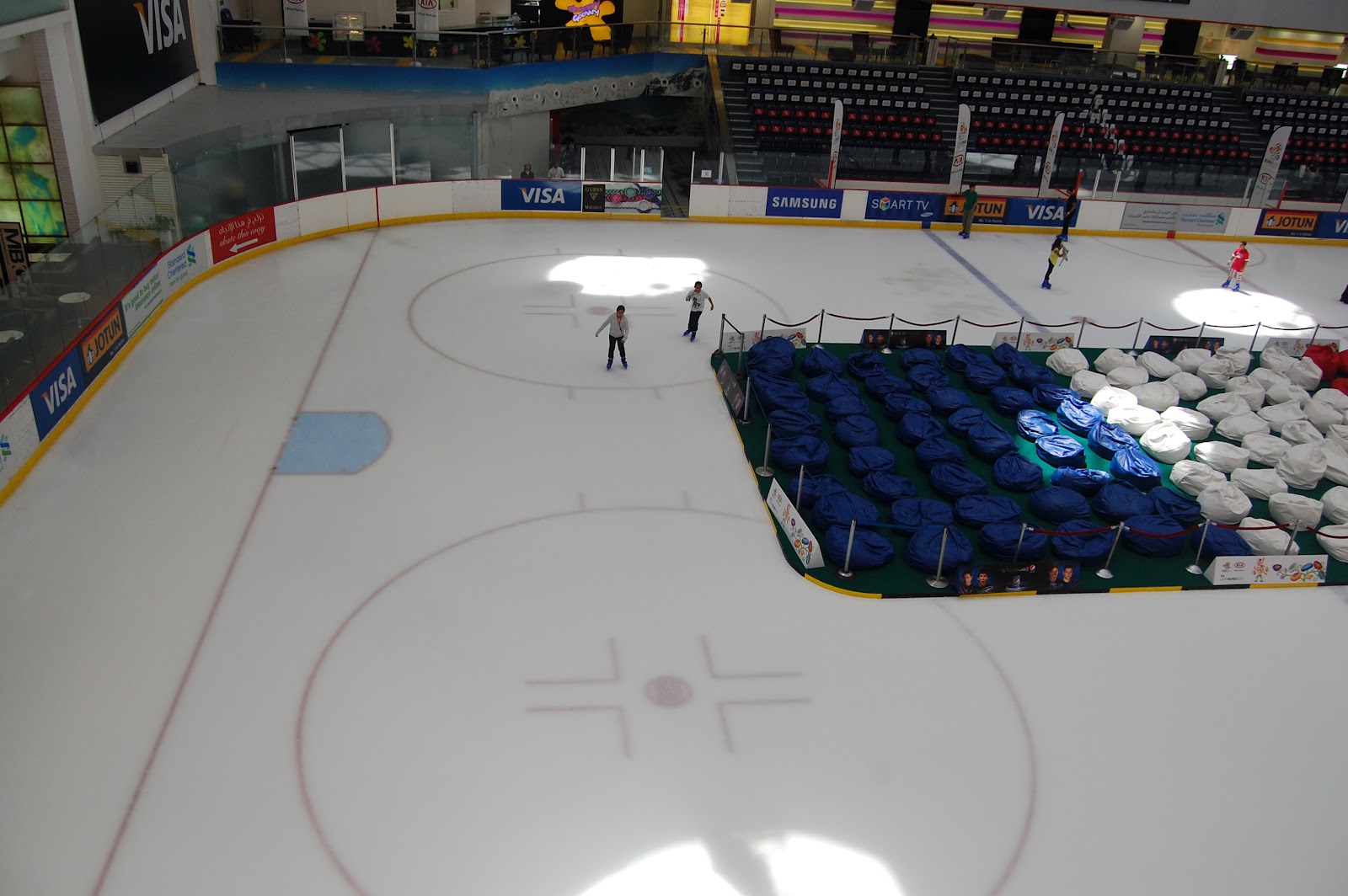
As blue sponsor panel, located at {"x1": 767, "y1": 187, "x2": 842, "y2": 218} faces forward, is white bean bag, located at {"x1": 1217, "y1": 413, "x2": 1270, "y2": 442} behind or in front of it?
in front

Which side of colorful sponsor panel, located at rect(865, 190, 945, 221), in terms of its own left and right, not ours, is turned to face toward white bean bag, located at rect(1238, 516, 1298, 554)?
front

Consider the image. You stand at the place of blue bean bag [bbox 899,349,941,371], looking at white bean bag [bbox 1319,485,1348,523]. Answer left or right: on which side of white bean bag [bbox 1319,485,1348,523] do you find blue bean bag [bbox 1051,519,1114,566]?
right

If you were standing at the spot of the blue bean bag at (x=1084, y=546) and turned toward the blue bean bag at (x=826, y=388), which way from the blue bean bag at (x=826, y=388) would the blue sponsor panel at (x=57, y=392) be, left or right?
left

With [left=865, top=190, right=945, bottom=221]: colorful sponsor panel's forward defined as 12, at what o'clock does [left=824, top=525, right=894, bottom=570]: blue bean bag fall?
The blue bean bag is roughly at 12 o'clock from the colorful sponsor panel.

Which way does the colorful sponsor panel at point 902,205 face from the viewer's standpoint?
toward the camera

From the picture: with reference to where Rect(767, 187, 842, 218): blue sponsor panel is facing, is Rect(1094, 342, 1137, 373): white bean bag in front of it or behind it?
in front

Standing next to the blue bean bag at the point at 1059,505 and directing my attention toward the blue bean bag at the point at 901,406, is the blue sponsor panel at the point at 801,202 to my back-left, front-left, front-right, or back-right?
front-right

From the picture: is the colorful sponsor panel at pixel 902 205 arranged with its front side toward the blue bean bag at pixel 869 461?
yes

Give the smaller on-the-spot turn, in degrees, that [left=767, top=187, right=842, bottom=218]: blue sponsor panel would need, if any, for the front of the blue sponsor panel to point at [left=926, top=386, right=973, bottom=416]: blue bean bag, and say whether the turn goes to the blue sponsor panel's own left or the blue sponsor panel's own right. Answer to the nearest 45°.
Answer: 0° — it already faces it

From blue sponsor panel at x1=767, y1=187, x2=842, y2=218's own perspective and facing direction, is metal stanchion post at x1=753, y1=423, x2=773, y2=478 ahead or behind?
ahead

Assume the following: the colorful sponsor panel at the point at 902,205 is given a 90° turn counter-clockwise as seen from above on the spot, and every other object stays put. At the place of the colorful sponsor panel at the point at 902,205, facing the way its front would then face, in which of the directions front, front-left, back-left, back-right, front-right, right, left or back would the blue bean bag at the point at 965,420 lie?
right

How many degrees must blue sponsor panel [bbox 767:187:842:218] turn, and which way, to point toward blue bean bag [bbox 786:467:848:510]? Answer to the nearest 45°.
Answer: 0° — it already faces it

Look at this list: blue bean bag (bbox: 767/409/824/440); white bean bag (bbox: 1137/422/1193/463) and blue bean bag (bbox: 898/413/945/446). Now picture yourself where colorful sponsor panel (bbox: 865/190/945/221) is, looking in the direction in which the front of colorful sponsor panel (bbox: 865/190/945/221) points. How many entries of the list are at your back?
0

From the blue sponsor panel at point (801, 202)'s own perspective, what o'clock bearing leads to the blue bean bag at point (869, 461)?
The blue bean bag is roughly at 12 o'clock from the blue sponsor panel.

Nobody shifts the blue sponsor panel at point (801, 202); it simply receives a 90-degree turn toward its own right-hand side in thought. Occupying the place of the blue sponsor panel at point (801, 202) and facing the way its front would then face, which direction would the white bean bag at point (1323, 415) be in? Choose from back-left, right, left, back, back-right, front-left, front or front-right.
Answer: back-left

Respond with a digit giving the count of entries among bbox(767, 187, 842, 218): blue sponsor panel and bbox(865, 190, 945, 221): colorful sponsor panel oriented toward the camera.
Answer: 2

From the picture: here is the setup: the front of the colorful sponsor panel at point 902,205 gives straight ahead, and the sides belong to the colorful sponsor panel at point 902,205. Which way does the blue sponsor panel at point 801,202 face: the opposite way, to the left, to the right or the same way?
the same way
